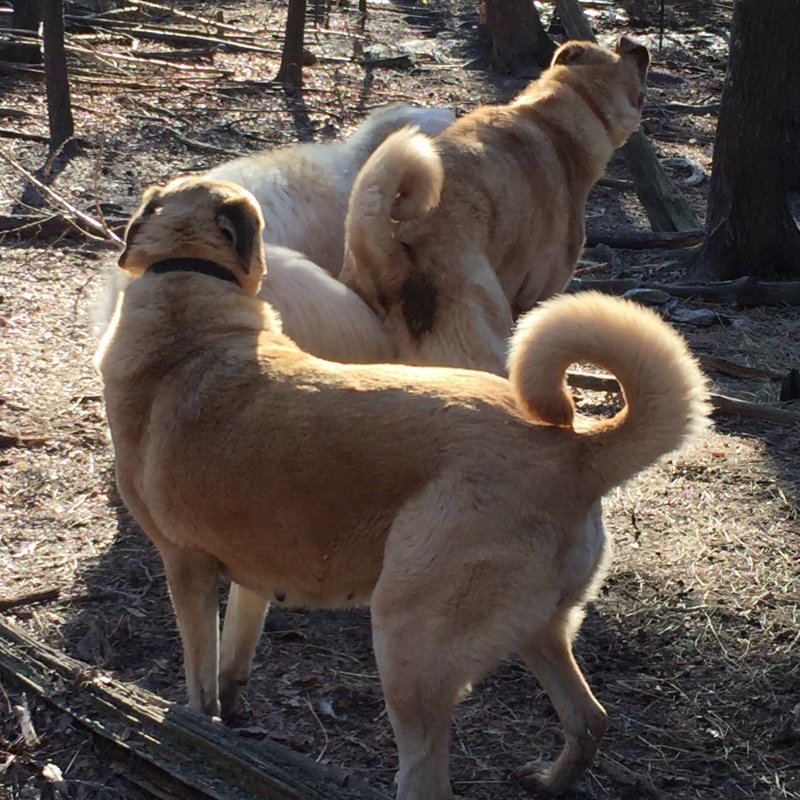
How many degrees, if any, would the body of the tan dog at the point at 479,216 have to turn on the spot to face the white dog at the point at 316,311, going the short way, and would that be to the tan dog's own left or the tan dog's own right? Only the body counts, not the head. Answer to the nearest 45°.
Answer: approximately 180°

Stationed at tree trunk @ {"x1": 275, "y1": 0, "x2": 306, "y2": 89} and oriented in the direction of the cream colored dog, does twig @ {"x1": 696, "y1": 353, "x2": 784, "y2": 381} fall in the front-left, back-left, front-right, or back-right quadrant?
front-left

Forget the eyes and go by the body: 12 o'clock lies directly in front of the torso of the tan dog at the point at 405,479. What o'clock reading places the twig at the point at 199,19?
The twig is roughly at 1 o'clock from the tan dog.

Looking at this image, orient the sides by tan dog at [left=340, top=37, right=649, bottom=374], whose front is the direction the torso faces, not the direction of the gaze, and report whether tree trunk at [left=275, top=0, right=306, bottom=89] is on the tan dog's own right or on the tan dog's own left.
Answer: on the tan dog's own left

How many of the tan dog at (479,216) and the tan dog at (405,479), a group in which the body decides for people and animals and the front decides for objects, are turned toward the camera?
0

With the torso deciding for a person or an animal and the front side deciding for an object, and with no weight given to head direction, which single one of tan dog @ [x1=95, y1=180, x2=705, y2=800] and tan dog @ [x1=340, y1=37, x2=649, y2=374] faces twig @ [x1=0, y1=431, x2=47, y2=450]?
tan dog @ [x1=95, y1=180, x2=705, y2=800]

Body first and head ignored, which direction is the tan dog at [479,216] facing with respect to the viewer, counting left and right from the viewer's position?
facing away from the viewer and to the right of the viewer

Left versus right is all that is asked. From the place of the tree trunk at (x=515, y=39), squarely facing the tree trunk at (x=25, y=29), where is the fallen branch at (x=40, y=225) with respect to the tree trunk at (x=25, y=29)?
left

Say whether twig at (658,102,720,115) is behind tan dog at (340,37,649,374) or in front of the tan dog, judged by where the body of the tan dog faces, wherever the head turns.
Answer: in front

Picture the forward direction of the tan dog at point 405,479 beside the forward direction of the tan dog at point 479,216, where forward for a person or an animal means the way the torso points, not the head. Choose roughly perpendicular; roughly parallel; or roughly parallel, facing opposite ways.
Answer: roughly perpendicular

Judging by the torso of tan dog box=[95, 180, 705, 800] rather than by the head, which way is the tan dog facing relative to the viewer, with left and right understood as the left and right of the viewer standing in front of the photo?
facing away from the viewer and to the left of the viewer

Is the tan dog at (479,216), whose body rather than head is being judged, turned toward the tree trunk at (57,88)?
no

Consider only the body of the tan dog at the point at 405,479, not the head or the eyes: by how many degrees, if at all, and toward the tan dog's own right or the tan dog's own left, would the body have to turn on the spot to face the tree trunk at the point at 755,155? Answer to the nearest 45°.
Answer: approximately 90° to the tan dog's own right

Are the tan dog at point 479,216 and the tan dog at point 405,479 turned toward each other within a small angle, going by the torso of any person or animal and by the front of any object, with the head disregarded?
no

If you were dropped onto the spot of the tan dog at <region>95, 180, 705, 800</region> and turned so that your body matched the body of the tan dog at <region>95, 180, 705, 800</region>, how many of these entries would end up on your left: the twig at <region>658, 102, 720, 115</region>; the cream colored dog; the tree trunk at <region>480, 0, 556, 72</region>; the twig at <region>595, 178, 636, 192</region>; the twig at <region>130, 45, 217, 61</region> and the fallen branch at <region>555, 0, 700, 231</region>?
0

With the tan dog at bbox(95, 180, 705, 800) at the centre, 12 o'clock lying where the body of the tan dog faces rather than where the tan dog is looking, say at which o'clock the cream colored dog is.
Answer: The cream colored dog is roughly at 1 o'clock from the tan dog.

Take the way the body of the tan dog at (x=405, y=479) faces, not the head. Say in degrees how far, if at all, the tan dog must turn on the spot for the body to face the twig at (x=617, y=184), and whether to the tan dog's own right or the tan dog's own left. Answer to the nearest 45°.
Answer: approximately 45° to the tan dog's own right

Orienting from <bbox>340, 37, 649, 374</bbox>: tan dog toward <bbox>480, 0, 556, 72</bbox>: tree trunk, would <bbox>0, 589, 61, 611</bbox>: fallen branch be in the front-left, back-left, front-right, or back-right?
back-left

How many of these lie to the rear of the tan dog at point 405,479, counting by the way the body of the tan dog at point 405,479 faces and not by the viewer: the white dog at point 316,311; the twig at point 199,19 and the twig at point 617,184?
0

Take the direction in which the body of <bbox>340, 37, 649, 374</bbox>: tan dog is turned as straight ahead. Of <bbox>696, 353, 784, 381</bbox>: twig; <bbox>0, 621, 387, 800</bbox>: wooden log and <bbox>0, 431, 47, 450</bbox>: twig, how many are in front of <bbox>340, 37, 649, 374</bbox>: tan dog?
1

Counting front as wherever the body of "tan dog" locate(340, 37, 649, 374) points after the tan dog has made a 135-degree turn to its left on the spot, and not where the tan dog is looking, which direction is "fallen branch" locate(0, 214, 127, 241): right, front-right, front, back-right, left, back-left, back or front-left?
front-right

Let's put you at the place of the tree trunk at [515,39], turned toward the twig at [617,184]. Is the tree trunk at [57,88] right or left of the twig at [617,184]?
right
